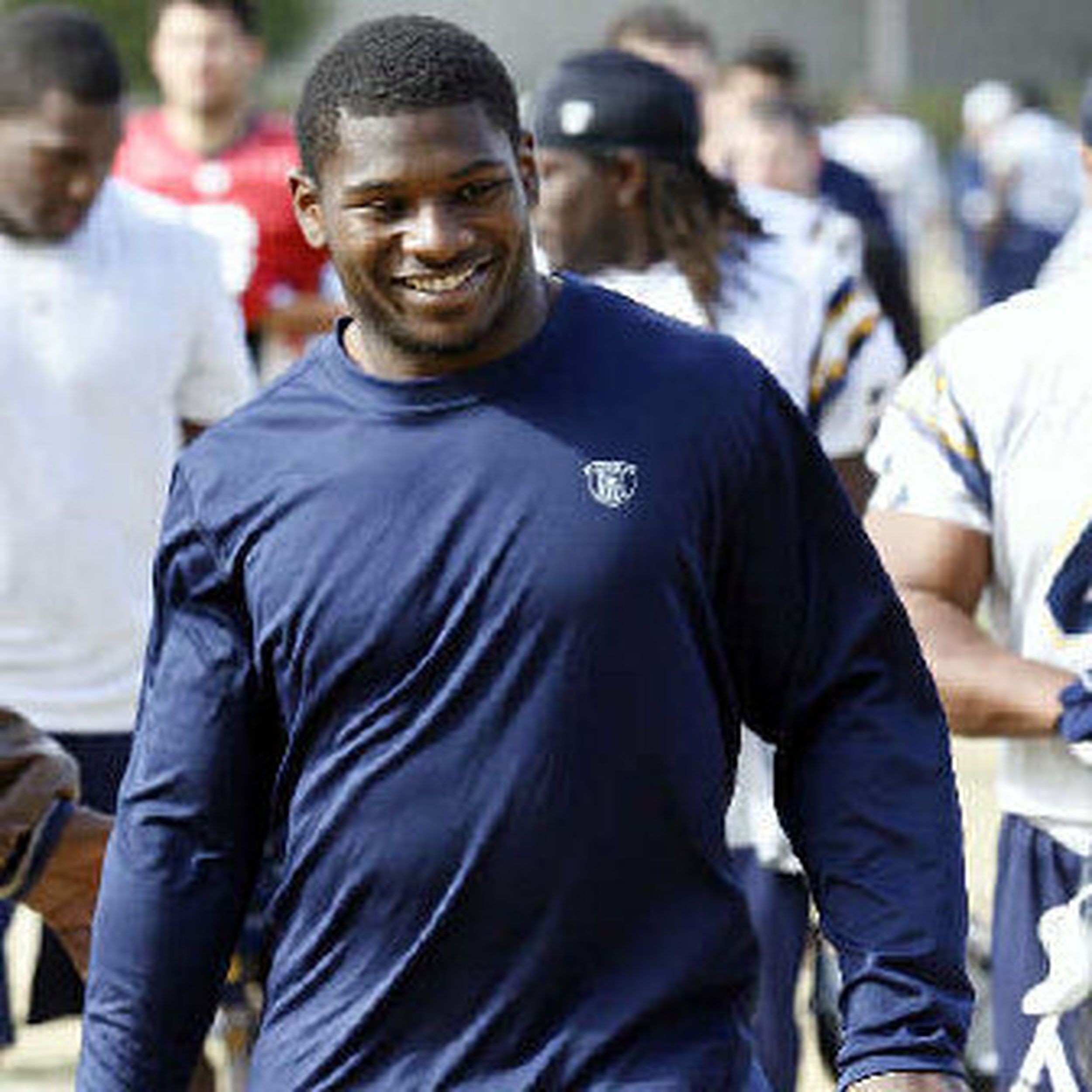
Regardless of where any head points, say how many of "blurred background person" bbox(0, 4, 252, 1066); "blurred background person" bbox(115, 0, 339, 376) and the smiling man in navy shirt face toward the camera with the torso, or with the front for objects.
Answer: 3

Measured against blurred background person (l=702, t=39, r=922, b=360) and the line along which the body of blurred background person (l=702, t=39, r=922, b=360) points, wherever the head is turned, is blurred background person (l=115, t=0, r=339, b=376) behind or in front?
in front

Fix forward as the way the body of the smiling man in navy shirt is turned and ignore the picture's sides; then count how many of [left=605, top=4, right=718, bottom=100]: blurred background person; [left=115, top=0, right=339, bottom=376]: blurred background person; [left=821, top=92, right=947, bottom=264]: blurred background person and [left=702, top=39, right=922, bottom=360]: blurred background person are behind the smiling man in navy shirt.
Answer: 4

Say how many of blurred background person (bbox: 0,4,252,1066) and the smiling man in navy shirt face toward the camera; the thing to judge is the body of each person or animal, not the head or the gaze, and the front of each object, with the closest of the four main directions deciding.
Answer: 2

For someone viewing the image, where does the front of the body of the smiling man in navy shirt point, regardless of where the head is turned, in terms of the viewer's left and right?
facing the viewer

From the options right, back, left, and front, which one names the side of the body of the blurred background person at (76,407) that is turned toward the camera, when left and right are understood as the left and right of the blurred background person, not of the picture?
front

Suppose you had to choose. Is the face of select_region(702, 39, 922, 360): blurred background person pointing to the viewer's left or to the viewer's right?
to the viewer's left

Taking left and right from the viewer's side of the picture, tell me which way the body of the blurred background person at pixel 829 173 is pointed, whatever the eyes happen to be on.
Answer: facing the viewer and to the left of the viewer

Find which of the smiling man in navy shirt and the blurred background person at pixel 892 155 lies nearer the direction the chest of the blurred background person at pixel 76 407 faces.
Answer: the smiling man in navy shirt
